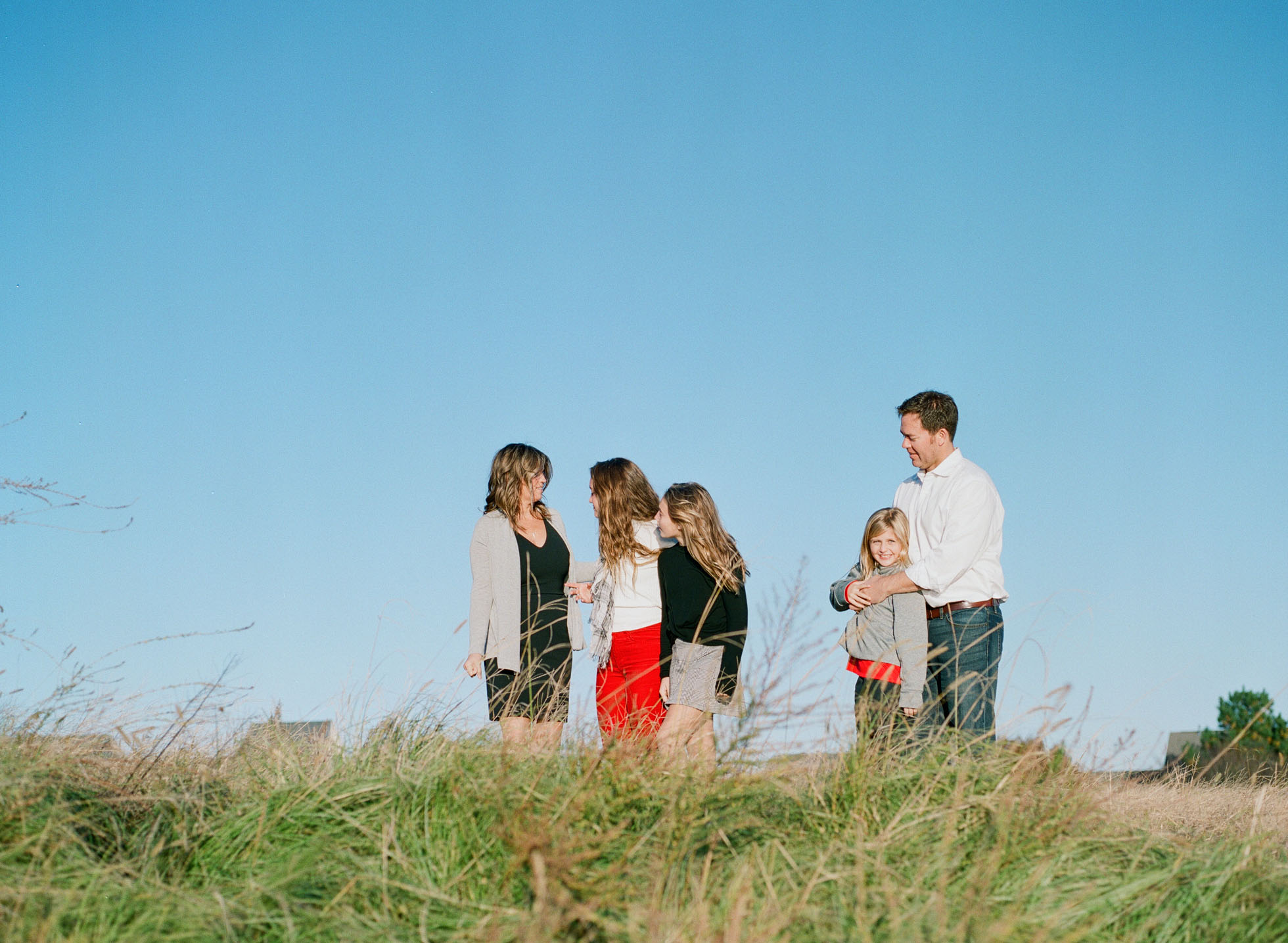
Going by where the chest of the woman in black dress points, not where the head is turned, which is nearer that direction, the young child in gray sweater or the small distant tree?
the young child in gray sweater

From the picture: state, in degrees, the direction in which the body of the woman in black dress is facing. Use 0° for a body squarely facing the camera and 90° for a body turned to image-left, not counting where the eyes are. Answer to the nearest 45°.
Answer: approximately 315°

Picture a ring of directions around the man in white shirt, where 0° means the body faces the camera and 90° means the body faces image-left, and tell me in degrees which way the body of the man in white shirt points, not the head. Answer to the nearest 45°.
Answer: approximately 45°

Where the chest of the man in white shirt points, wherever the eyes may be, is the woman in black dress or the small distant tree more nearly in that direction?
the woman in black dress

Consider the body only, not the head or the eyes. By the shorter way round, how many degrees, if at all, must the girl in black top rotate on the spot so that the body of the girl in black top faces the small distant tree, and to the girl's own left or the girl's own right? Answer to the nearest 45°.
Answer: approximately 180°

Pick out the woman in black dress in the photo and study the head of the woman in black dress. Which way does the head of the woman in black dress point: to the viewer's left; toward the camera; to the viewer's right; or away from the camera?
to the viewer's right

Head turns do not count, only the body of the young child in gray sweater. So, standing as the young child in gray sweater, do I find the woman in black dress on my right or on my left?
on my right

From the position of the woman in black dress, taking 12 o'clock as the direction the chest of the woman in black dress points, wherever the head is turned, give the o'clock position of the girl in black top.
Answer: The girl in black top is roughly at 10 o'clock from the woman in black dress.
